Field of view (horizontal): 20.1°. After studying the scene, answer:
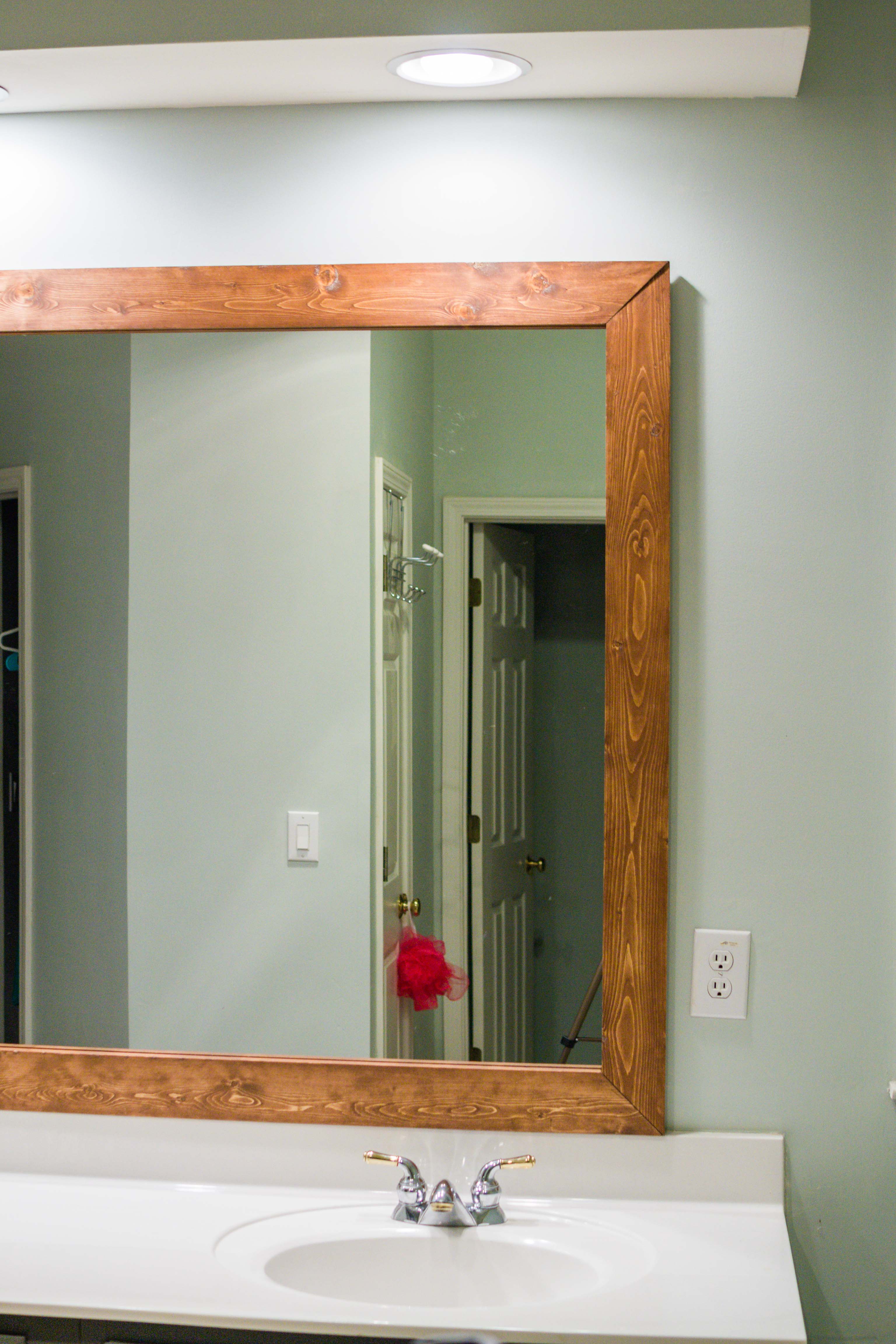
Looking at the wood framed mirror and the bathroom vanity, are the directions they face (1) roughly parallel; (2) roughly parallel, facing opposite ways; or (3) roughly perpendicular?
roughly parallel

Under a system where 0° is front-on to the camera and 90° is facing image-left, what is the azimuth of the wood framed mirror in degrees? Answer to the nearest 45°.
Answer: approximately 0°

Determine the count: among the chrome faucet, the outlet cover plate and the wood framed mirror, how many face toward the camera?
3

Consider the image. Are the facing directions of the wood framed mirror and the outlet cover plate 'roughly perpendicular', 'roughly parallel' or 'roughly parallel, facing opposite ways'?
roughly parallel

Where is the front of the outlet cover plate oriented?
toward the camera

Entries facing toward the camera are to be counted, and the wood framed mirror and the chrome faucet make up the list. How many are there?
2

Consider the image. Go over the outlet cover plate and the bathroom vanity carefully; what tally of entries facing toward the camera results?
2

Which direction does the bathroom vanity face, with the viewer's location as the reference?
facing the viewer
